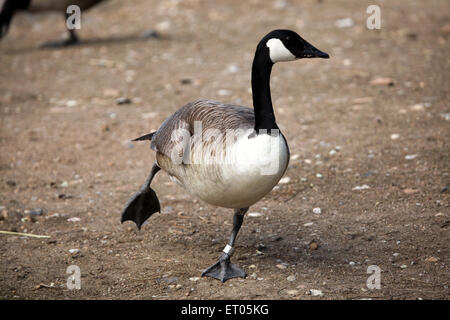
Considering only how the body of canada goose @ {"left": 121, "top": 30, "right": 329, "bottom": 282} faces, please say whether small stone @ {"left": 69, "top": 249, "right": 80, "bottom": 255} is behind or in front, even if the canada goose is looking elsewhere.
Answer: behind

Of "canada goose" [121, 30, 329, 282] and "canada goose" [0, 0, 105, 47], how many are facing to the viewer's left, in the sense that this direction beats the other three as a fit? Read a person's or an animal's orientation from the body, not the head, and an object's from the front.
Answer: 1

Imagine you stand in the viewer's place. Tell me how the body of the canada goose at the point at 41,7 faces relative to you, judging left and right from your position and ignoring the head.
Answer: facing to the left of the viewer

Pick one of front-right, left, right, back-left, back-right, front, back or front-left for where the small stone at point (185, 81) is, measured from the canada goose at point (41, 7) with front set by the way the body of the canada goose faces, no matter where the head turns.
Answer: back-left

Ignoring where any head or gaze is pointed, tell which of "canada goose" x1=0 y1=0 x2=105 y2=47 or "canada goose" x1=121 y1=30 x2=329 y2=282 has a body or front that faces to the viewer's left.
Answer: "canada goose" x1=0 y1=0 x2=105 y2=47

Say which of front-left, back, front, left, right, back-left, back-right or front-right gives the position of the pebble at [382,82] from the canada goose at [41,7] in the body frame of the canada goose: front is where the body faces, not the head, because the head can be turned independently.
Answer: back-left

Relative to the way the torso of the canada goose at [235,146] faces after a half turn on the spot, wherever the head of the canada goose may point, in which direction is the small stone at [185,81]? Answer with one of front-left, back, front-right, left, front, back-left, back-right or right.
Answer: front-right

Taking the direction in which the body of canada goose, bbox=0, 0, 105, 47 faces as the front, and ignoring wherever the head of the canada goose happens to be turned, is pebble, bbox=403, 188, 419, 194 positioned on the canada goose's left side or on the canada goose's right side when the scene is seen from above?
on the canada goose's left side

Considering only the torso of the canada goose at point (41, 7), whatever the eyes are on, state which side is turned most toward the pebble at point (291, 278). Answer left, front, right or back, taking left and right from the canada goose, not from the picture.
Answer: left

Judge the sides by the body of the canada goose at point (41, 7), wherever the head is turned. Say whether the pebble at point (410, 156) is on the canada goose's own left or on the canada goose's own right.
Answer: on the canada goose's own left

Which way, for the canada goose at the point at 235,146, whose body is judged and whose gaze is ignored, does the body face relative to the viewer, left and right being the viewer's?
facing the viewer and to the right of the viewer

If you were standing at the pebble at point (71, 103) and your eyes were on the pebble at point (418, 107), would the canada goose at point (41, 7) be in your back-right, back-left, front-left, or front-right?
back-left
